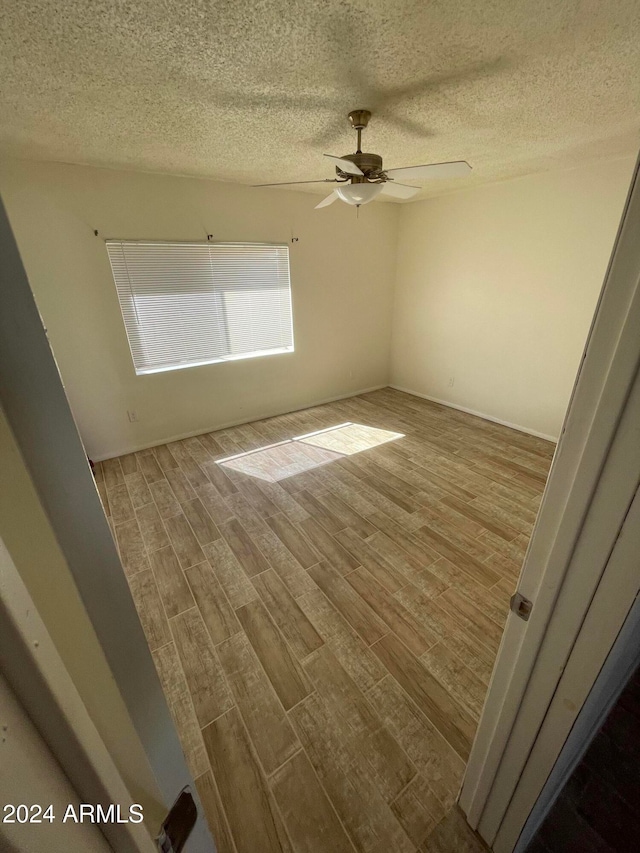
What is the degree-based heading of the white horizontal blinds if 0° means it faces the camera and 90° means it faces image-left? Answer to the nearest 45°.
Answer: approximately 0°

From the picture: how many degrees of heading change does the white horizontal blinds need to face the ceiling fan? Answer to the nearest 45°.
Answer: approximately 45° to its left

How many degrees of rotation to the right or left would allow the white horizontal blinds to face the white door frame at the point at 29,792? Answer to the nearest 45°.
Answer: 0° — it already faces it
